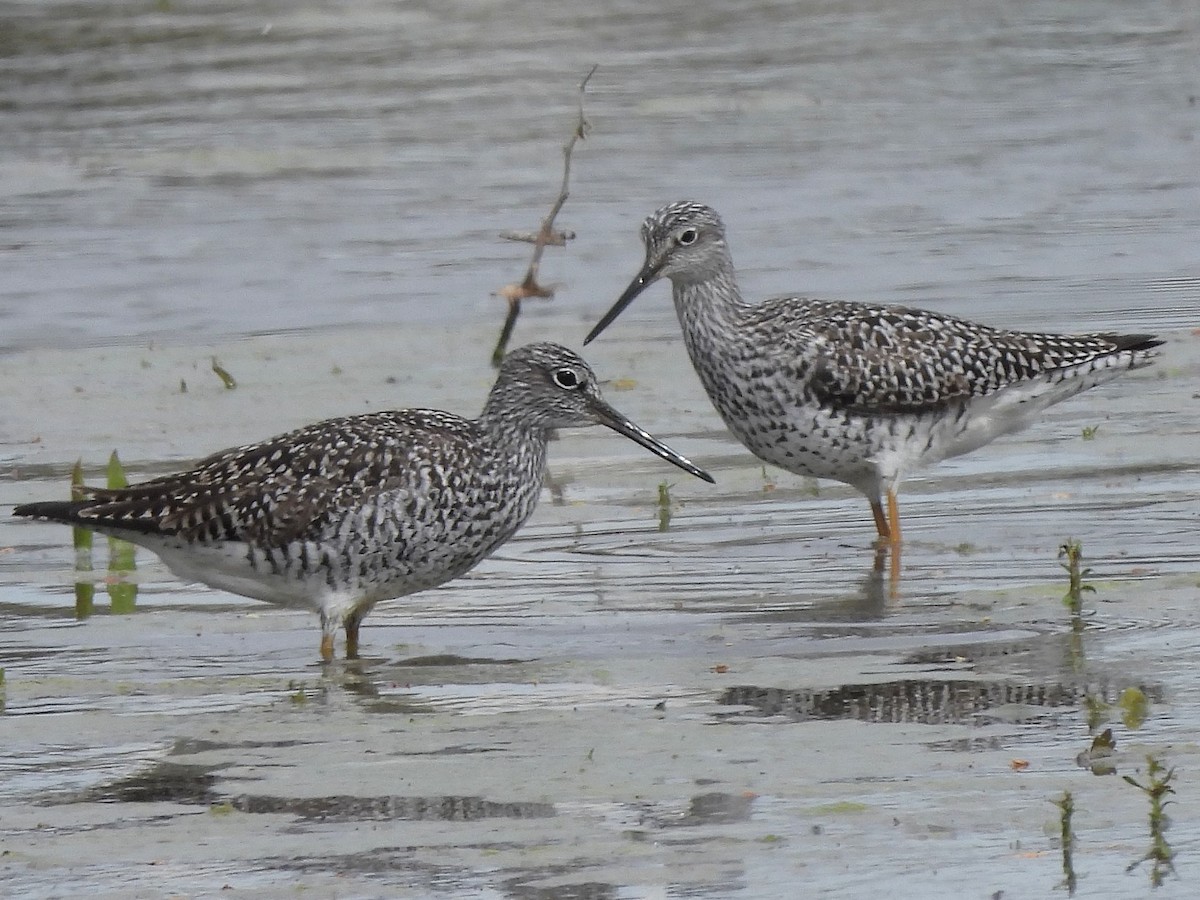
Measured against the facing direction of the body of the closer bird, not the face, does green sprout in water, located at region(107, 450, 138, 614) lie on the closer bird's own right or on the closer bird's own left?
on the closer bird's own left

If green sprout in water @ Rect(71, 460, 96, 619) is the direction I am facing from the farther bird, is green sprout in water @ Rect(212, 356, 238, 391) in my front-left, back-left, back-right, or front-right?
front-right

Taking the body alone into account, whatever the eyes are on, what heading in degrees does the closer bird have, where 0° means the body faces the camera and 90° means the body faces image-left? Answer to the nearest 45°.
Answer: approximately 270°

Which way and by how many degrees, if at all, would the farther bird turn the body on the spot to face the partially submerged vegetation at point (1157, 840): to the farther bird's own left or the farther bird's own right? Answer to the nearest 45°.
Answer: approximately 90° to the farther bird's own left

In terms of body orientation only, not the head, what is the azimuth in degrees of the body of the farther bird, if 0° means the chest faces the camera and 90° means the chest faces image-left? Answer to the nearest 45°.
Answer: approximately 90°

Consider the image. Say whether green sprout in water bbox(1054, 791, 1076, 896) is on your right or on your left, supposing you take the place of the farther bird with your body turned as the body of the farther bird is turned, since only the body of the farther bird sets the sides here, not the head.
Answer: on your left

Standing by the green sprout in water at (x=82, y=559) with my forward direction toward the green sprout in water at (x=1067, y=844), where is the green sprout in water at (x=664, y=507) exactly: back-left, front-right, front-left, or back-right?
front-left

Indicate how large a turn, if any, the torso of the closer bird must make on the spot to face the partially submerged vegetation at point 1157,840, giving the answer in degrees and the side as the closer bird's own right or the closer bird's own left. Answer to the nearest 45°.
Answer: approximately 45° to the closer bird's own right

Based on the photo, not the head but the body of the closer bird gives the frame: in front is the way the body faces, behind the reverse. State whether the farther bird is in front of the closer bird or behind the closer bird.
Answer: in front

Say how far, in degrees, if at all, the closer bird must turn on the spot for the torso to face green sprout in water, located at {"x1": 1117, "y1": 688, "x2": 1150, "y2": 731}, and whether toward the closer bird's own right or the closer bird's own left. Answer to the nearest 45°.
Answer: approximately 45° to the closer bird's own right

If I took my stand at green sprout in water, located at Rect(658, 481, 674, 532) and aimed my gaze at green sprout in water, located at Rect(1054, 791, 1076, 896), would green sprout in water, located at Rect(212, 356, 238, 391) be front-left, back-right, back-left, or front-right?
back-right

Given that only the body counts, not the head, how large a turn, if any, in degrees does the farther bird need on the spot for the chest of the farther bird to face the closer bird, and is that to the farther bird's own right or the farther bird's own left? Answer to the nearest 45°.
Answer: approximately 45° to the farther bird's own left

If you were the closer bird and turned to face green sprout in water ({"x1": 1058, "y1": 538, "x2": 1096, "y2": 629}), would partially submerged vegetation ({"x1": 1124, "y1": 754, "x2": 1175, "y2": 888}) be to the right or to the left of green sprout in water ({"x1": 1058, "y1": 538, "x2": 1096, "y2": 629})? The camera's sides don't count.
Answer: right

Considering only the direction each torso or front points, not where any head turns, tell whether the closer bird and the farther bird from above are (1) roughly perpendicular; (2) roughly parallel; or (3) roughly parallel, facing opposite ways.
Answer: roughly parallel, facing opposite ways

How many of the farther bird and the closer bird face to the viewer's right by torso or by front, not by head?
1
